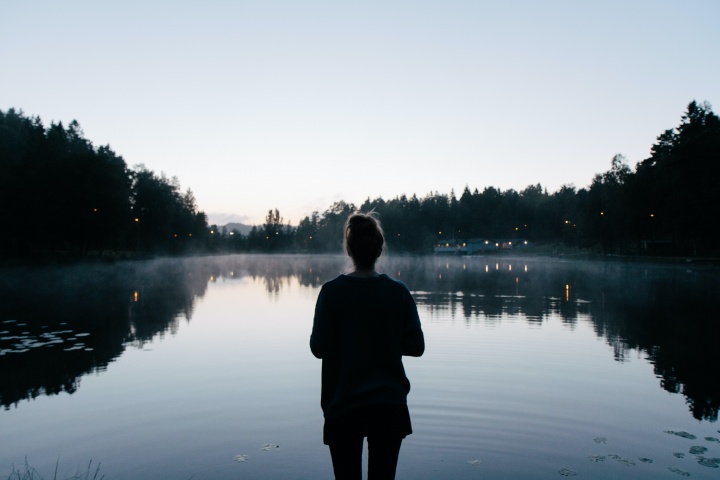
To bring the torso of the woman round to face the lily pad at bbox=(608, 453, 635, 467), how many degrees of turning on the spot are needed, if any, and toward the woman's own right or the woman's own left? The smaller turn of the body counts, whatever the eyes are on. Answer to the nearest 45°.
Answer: approximately 45° to the woman's own right

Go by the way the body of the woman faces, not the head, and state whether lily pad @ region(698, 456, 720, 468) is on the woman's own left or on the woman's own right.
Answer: on the woman's own right

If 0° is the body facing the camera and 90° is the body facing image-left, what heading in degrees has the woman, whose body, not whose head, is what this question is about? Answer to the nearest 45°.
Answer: approximately 180°

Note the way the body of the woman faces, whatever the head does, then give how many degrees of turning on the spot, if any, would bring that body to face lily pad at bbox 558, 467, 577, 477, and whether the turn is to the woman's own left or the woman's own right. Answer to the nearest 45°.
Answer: approximately 45° to the woman's own right

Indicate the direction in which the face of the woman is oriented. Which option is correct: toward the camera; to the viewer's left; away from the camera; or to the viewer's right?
away from the camera
